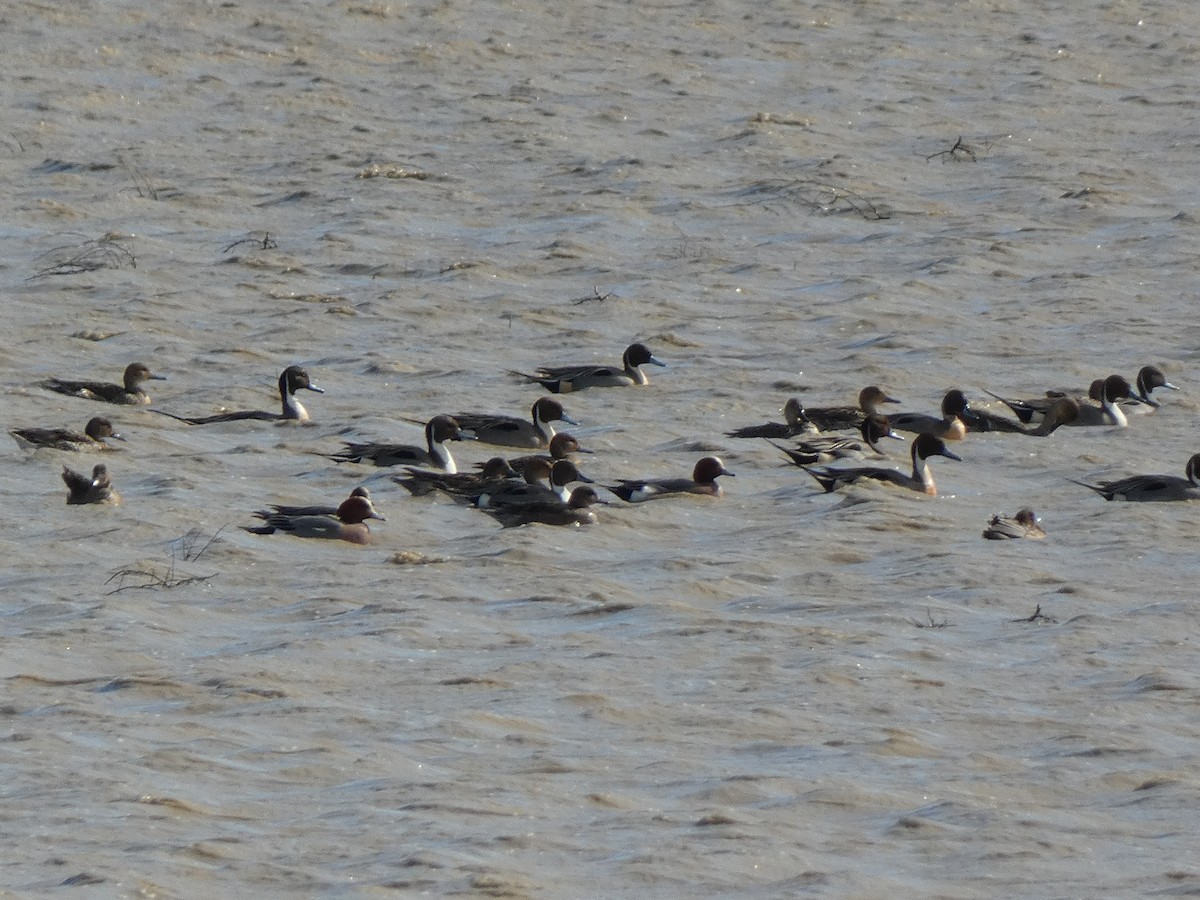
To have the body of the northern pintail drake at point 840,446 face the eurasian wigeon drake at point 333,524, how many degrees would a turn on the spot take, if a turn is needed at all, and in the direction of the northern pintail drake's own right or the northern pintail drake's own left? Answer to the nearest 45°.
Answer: approximately 135° to the northern pintail drake's own right

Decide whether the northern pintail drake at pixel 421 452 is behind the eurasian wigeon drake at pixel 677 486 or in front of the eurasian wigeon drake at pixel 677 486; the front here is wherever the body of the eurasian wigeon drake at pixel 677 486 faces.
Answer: behind

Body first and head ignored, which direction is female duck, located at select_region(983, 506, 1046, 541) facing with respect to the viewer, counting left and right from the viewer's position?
facing to the right of the viewer

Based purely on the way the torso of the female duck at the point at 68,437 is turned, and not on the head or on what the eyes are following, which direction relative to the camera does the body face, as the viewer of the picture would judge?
to the viewer's right

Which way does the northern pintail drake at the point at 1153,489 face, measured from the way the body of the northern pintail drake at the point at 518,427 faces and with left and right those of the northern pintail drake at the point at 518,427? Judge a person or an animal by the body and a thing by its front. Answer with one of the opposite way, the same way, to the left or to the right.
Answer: the same way

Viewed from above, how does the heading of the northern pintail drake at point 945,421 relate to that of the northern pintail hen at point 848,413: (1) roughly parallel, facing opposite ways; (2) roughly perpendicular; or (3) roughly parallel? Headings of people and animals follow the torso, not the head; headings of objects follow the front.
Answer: roughly parallel

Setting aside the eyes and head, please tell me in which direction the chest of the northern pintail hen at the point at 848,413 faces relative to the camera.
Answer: to the viewer's right

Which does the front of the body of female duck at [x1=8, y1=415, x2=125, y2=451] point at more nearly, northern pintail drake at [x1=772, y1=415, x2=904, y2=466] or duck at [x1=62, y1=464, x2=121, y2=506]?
the northern pintail drake

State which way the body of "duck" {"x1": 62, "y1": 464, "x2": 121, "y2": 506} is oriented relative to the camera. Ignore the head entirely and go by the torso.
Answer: to the viewer's right

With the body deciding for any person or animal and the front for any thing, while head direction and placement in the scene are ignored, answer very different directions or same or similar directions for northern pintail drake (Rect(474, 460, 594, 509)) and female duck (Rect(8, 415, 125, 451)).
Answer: same or similar directions

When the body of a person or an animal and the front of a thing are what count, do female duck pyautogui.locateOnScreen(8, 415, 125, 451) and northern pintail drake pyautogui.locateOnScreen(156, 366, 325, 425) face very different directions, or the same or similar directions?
same or similar directions

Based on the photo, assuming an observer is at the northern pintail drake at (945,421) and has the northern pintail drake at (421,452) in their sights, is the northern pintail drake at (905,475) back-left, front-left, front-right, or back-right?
front-left
